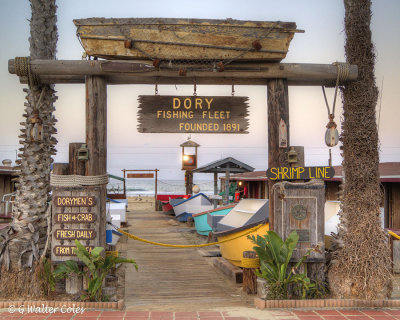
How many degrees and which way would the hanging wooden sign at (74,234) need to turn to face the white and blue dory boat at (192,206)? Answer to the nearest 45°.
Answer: approximately 180°

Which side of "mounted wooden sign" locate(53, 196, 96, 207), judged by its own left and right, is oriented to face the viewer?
front

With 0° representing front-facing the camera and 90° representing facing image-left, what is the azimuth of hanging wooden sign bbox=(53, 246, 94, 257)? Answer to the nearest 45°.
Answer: approximately 0°

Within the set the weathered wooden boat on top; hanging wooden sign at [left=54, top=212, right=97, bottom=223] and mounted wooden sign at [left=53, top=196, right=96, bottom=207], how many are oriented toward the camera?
2

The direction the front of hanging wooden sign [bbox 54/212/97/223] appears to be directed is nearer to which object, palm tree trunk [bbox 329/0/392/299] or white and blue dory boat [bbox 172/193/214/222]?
the palm tree trunk

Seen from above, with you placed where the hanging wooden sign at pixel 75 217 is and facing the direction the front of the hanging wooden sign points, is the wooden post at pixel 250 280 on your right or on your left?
on your left
